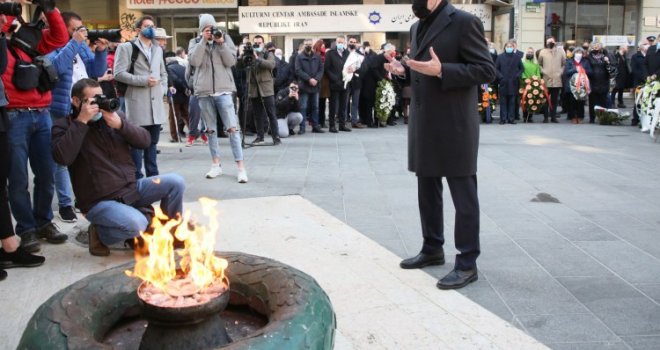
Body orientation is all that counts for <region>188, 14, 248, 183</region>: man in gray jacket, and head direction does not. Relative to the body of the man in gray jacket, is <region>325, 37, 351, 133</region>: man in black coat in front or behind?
behind

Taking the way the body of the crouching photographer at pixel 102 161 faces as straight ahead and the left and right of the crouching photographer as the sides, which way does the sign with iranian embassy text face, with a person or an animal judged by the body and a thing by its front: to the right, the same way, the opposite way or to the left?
to the right

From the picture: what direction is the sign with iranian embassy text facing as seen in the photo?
toward the camera

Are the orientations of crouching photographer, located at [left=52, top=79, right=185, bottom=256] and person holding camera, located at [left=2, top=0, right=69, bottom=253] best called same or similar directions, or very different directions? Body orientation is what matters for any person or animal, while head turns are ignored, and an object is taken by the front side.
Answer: same or similar directions

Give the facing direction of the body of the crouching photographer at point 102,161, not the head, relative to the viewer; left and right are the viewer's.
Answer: facing the viewer and to the right of the viewer

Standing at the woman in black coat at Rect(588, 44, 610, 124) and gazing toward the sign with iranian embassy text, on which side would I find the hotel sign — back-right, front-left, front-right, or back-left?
front-left

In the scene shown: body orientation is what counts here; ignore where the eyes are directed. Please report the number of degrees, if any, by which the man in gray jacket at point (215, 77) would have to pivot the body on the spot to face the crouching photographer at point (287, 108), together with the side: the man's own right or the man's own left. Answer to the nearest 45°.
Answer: approximately 180°

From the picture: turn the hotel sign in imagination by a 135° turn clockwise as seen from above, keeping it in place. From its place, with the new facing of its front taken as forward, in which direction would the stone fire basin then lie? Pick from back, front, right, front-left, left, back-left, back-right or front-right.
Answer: back-left

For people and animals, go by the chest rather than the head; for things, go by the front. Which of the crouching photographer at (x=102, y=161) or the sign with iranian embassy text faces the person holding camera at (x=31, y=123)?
the sign with iranian embassy text

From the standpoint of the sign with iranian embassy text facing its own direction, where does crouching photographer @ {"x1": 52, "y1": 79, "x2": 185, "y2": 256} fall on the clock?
The crouching photographer is roughly at 12 o'clock from the sign with iranian embassy text.

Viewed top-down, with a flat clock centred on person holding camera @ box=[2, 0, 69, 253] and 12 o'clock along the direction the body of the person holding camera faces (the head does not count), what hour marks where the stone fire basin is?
The stone fire basin is roughly at 1 o'clock from the person holding camera.

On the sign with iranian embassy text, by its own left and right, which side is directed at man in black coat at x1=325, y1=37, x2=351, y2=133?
front

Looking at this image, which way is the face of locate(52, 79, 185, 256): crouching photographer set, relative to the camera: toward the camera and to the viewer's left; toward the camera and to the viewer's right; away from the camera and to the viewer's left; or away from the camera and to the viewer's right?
toward the camera and to the viewer's right

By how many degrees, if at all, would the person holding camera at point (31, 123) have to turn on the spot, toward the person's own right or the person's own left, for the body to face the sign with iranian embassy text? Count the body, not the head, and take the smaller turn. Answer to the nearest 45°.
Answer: approximately 90° to the person's own left

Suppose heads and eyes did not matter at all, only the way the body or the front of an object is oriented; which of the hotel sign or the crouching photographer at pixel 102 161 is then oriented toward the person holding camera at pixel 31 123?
the hotel sign

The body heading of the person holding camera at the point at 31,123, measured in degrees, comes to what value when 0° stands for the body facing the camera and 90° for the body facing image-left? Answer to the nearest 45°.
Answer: approximately 315°
